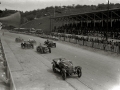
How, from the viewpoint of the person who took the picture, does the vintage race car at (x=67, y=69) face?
facing the viewer and to the right of the viewer
